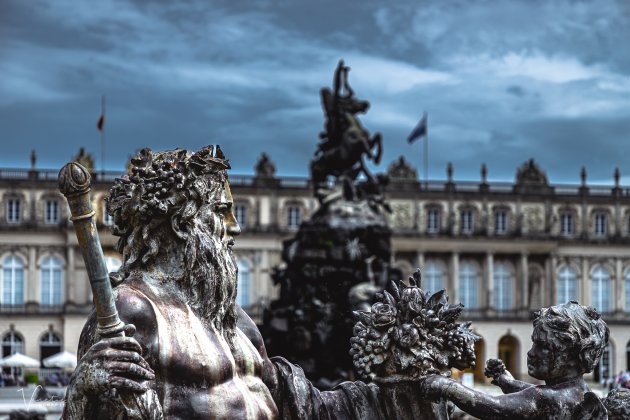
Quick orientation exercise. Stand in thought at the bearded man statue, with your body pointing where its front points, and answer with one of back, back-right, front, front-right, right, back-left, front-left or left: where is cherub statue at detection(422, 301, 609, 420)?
front-left

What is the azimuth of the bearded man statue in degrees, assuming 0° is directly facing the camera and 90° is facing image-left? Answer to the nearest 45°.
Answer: approximately 315°
